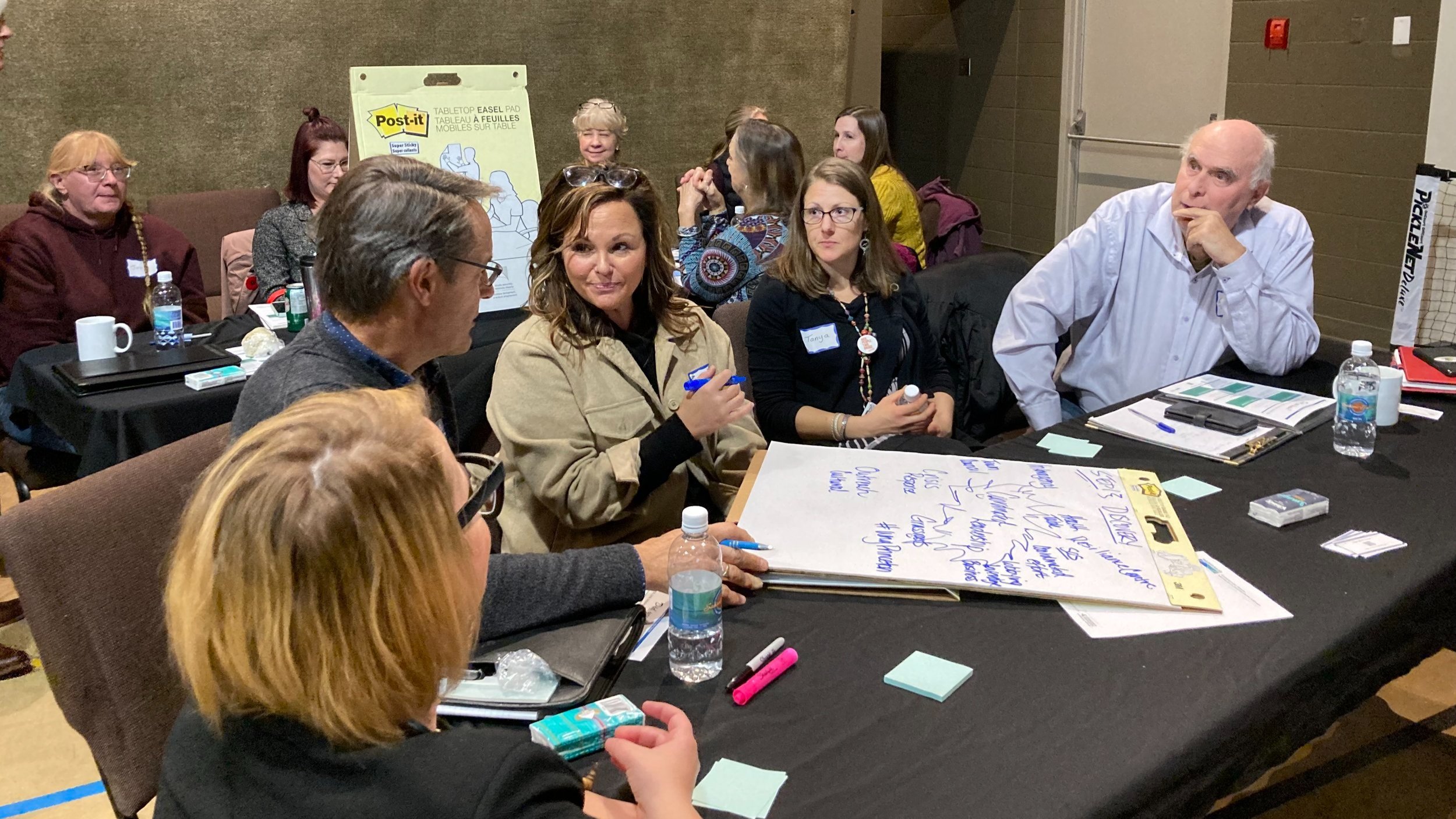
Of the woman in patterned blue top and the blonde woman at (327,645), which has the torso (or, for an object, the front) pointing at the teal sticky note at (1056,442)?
the blonde woman

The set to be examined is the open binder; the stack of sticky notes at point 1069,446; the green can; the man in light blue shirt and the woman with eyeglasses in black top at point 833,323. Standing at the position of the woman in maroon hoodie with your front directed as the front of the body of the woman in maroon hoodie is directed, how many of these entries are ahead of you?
5

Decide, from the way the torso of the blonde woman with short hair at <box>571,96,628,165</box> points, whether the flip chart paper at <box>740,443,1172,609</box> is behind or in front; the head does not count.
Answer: in front

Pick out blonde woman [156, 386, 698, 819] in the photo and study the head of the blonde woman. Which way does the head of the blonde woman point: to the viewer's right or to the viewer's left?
to the viewer's right

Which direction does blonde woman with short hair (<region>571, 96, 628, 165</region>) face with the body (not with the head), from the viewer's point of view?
toward the camera

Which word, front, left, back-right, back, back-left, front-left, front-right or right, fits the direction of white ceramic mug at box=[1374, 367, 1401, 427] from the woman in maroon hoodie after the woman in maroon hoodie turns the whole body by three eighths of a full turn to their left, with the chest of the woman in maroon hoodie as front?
back-right

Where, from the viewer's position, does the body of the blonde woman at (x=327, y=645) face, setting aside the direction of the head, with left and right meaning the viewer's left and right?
facing away from the viewer and to the right of the viewer

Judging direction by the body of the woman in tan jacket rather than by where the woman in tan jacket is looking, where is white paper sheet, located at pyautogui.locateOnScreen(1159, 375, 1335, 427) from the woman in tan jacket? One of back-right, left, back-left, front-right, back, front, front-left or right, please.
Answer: front-left

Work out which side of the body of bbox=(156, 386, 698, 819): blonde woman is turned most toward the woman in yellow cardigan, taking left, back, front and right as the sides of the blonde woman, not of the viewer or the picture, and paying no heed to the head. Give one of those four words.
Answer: front

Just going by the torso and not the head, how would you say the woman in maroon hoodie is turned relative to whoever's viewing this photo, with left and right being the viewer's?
facing the viewer and to the right of the viewer

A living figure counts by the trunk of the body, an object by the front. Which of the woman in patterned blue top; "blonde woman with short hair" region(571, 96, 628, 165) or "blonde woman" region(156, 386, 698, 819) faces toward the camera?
the blonde woman with short hair

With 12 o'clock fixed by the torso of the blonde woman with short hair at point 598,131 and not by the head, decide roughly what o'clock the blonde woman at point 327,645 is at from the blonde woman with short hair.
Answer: The blonde woman is roughly at 12 o'clock from the blonde woman with short hair.
